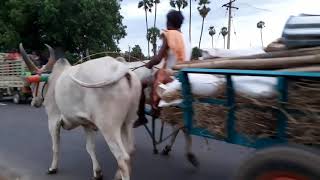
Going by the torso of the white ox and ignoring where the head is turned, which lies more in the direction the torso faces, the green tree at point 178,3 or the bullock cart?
the green tree

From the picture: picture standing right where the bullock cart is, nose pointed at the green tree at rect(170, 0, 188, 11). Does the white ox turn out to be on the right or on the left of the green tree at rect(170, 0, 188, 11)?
left

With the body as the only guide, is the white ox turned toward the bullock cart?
no

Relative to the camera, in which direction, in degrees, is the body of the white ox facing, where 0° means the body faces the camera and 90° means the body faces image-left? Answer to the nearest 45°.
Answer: approximately 135°

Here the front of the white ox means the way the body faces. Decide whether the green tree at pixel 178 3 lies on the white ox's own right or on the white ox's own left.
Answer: on the white ox's own right
